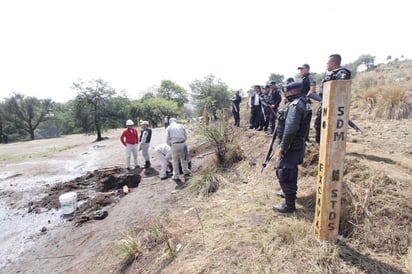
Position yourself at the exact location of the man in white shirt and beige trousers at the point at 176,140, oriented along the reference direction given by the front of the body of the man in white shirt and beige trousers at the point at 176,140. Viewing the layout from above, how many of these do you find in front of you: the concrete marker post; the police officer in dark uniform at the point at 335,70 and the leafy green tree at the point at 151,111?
1

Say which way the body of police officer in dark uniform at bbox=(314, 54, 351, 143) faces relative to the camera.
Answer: to the viewer's left

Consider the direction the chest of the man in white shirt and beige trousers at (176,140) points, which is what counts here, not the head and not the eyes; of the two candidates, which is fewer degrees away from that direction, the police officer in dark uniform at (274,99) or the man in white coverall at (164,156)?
the man in white coverall

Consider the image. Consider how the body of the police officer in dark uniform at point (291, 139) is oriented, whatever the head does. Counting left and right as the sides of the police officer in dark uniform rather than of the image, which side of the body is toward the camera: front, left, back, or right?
left

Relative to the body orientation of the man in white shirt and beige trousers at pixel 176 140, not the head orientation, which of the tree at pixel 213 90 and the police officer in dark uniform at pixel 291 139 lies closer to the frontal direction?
the tree

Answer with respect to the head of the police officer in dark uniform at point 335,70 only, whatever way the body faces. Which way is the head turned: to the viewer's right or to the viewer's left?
to the viewer's left

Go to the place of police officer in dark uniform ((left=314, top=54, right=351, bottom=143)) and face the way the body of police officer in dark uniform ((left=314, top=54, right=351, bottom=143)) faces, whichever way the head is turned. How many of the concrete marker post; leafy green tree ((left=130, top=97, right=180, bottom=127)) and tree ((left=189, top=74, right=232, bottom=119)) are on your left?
1
